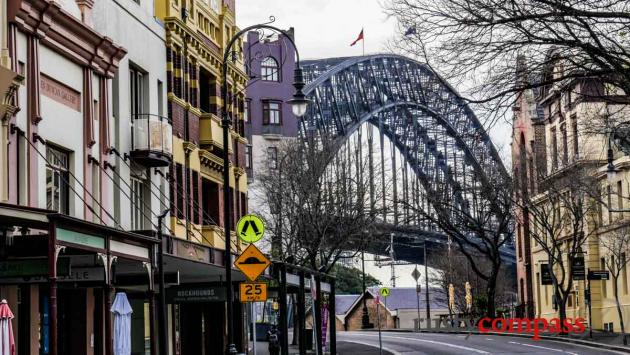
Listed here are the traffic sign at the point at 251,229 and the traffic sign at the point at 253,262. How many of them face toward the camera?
2

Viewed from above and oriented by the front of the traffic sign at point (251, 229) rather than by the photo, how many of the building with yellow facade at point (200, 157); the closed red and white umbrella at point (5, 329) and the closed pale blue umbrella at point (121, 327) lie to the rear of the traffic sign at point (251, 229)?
1

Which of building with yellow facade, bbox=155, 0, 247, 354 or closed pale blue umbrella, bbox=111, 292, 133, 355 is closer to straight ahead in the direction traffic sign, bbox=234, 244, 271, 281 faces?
the closed pale blue umbrella

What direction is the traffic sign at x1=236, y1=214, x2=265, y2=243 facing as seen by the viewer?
toward the camera

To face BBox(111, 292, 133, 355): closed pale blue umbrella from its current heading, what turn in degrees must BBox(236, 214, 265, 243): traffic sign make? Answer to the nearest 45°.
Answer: approximately 45° to its right

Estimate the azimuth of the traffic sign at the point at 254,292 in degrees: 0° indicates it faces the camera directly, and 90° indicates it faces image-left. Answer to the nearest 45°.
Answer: approximately 0°

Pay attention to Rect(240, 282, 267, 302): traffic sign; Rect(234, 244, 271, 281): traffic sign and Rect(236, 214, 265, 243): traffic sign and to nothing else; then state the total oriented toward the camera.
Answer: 3

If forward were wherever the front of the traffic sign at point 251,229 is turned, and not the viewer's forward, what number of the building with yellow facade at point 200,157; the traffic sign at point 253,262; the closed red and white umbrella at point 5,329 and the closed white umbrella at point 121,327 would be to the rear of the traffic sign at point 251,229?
1

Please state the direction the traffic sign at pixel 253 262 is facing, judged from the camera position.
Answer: facing the viewer

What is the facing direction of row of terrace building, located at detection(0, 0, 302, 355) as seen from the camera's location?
facing the viewer and to the right of the viewer
